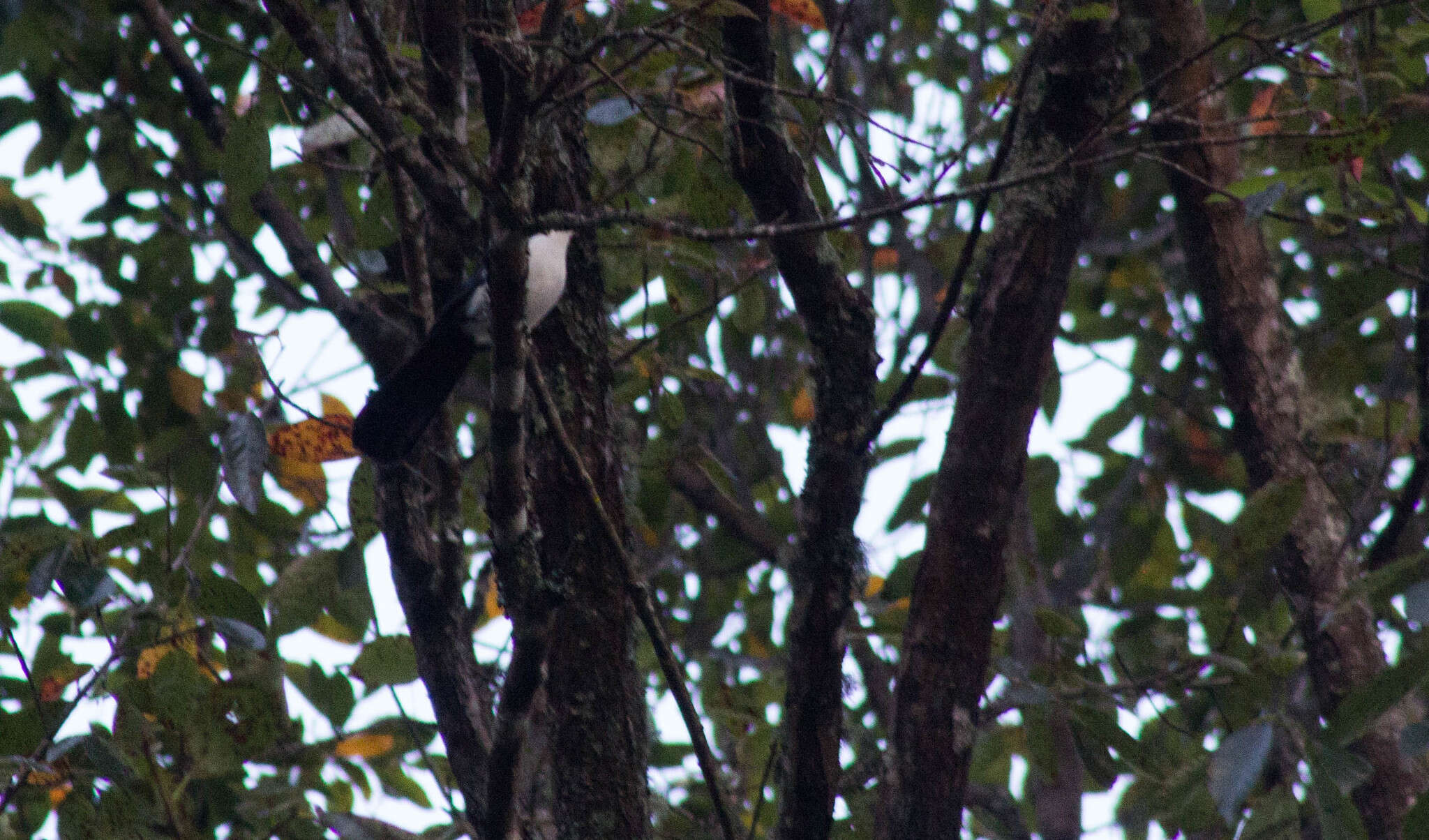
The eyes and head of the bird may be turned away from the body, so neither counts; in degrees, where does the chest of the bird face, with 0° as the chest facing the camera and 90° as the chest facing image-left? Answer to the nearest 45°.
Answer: approximately 270°

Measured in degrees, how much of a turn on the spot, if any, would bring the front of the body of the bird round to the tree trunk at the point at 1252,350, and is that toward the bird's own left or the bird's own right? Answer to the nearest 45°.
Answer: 0° — it already faces it

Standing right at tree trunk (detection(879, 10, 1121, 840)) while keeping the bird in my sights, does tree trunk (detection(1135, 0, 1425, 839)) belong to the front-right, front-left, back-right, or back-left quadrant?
back-right

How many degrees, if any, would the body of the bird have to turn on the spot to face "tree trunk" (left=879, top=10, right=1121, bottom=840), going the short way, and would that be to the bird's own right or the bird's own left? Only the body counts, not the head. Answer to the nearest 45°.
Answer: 0° — it already faces it
